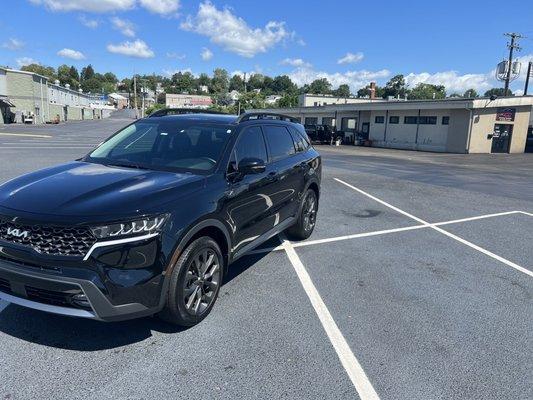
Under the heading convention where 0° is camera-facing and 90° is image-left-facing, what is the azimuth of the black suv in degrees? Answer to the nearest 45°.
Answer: approximately 45°

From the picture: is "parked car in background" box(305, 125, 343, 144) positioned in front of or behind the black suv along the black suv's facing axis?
behind

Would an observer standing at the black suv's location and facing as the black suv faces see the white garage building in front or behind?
behind
